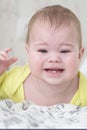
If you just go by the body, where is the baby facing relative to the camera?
toward the camera
